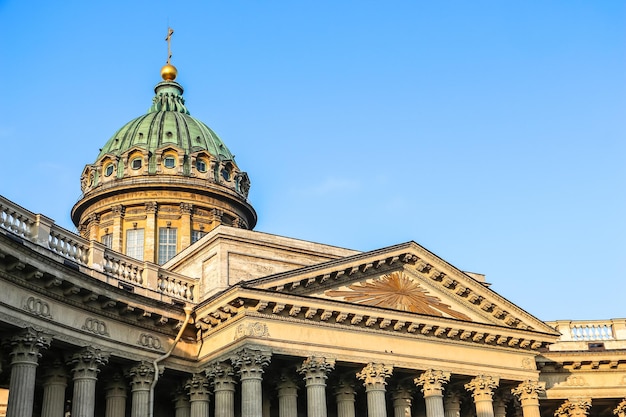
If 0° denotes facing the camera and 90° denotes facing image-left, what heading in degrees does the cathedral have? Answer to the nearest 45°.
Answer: approximately 315°
